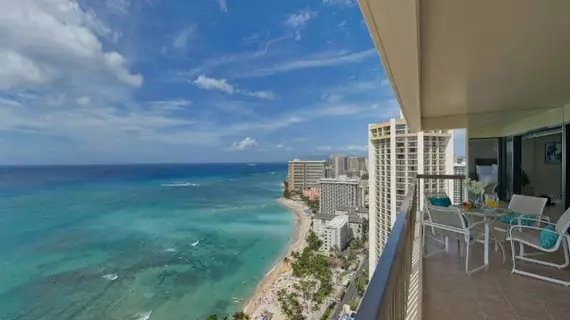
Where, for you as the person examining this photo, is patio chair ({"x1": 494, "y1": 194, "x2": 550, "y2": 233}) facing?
facing the viewer and to the left of the viewer

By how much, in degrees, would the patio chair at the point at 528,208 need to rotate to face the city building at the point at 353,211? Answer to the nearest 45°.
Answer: approximately 90° to its right

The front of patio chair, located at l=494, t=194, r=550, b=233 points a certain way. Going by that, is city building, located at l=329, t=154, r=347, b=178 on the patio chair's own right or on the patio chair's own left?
on the patio chair's own right

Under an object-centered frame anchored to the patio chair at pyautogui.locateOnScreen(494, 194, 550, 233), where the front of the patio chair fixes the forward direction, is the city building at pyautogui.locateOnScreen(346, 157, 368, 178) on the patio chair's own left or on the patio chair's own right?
on the patio chair's own right

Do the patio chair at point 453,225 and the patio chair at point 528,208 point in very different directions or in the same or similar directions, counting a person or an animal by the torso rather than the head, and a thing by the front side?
very different directions

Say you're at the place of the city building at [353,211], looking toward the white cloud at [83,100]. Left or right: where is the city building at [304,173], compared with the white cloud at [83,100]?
right

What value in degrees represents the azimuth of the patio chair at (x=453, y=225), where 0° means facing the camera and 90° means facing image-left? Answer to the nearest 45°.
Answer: approximately 225°

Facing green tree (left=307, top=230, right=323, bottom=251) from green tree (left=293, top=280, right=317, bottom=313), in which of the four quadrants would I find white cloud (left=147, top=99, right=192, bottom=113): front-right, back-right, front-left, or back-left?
front-left

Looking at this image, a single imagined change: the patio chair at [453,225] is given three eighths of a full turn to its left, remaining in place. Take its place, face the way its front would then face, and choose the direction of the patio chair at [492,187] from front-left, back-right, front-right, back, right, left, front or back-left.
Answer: right

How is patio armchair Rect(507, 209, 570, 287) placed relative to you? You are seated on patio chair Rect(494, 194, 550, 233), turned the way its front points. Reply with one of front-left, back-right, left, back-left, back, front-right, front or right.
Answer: front-left

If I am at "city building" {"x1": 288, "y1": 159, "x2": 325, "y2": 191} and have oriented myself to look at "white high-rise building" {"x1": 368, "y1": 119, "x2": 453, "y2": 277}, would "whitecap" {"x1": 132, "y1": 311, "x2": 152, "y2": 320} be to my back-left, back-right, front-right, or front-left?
front-right
